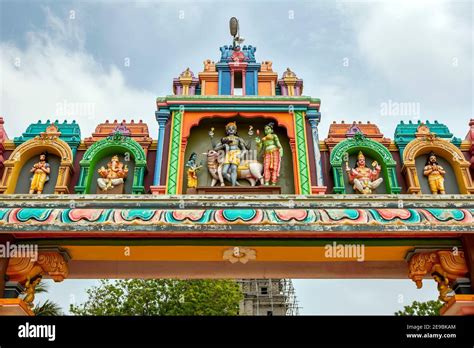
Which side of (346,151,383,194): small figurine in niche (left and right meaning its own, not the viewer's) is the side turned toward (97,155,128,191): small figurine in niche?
right

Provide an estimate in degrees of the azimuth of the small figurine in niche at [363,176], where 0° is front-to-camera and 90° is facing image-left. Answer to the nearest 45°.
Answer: approximately 0°

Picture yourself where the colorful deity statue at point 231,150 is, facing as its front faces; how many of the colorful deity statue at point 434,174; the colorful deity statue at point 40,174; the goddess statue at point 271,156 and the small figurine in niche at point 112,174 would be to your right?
2

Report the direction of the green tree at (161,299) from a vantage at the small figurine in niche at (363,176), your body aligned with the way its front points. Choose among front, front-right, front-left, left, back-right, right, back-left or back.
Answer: back-right

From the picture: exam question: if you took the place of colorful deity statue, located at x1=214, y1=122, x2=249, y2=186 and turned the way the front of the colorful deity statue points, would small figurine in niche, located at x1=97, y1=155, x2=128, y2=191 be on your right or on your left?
on your right

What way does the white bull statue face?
to the viewer's left

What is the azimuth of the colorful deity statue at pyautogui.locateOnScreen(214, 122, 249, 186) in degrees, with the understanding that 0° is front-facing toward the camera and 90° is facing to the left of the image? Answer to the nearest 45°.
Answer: approximately 0°

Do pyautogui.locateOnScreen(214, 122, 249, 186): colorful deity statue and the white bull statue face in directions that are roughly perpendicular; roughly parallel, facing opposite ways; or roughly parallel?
roughly perpendicular

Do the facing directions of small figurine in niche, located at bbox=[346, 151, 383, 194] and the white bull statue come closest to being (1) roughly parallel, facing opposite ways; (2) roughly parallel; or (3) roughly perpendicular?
roughly perpendicular

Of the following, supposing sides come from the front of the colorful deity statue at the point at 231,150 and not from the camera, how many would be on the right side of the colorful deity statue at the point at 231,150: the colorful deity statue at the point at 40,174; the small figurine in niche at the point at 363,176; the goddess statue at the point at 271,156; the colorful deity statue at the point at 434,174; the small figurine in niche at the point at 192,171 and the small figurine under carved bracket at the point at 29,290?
3

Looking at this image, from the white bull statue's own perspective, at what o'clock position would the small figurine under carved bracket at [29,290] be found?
The small figurine under carved bracket is roughly at 12 o'clock from the white bull statue.
